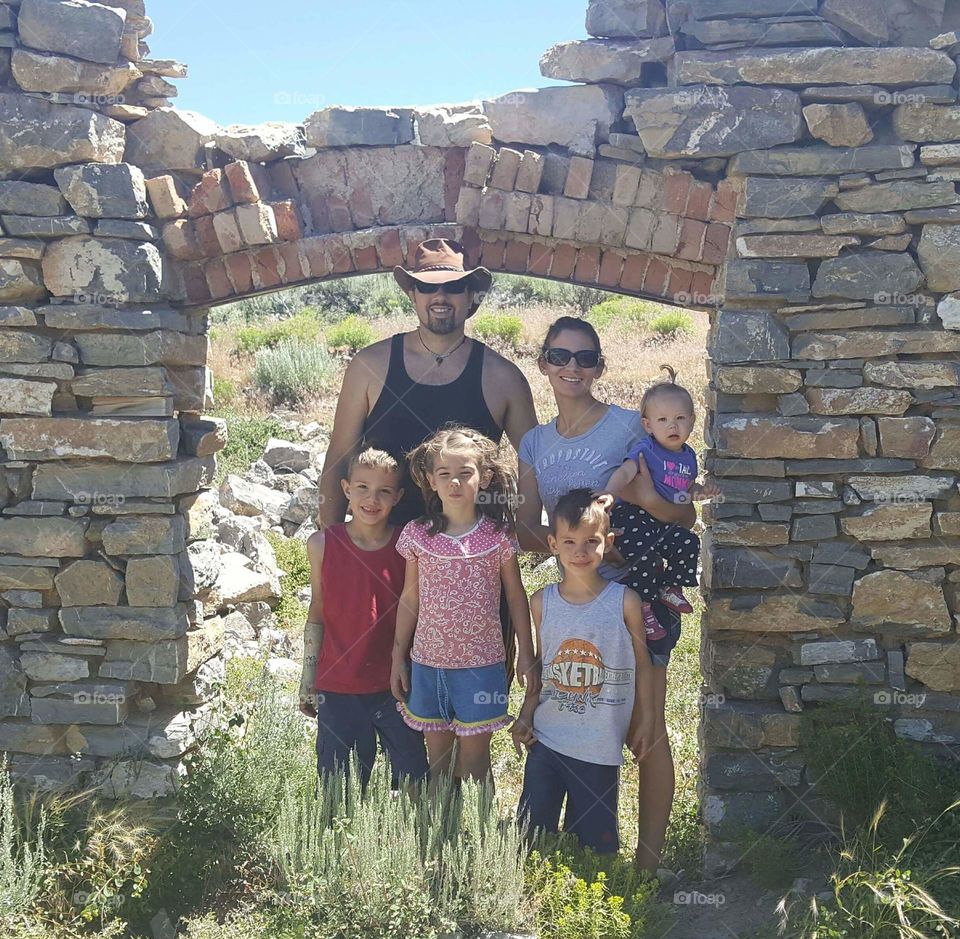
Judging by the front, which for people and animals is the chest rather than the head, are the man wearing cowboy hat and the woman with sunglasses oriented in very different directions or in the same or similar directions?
same or similar directions

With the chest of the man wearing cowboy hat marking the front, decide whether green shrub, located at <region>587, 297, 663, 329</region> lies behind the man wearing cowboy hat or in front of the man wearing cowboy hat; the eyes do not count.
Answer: behind

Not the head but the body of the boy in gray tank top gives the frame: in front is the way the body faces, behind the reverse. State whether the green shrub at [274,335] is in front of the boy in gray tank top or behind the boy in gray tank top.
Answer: behind

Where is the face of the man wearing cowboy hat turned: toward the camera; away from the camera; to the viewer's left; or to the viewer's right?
toward the camera

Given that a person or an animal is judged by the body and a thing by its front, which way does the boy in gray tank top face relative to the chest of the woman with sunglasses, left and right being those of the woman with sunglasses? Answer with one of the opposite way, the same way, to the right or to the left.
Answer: the same way

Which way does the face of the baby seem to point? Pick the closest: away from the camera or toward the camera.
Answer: toward the camera

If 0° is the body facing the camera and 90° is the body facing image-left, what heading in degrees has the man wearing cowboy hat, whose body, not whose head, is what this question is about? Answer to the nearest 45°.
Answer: approximately 0°

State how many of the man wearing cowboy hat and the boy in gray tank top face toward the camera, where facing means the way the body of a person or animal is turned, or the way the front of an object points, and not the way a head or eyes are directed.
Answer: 2

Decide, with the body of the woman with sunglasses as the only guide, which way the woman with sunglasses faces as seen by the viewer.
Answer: toward the camera

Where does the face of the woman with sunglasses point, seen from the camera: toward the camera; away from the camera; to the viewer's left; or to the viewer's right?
toward the camera

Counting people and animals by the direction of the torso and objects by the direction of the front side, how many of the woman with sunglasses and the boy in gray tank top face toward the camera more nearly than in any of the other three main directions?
2

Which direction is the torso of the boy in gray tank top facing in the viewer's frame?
toward the camera

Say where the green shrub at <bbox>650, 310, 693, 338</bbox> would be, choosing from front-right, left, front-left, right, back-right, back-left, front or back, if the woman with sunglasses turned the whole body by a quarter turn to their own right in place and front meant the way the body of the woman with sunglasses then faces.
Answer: right

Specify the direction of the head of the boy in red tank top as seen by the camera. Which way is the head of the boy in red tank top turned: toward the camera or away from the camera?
toward the camera

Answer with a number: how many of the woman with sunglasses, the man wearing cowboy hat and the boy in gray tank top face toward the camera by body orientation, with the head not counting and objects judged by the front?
3

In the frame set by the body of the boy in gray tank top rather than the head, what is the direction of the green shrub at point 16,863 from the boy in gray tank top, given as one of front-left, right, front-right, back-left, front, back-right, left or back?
right

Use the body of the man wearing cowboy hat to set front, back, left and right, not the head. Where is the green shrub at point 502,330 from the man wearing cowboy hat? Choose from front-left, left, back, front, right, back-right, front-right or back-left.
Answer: back

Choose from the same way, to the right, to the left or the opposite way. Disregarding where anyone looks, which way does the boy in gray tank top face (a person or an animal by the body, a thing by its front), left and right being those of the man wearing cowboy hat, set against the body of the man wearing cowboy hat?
the same way
